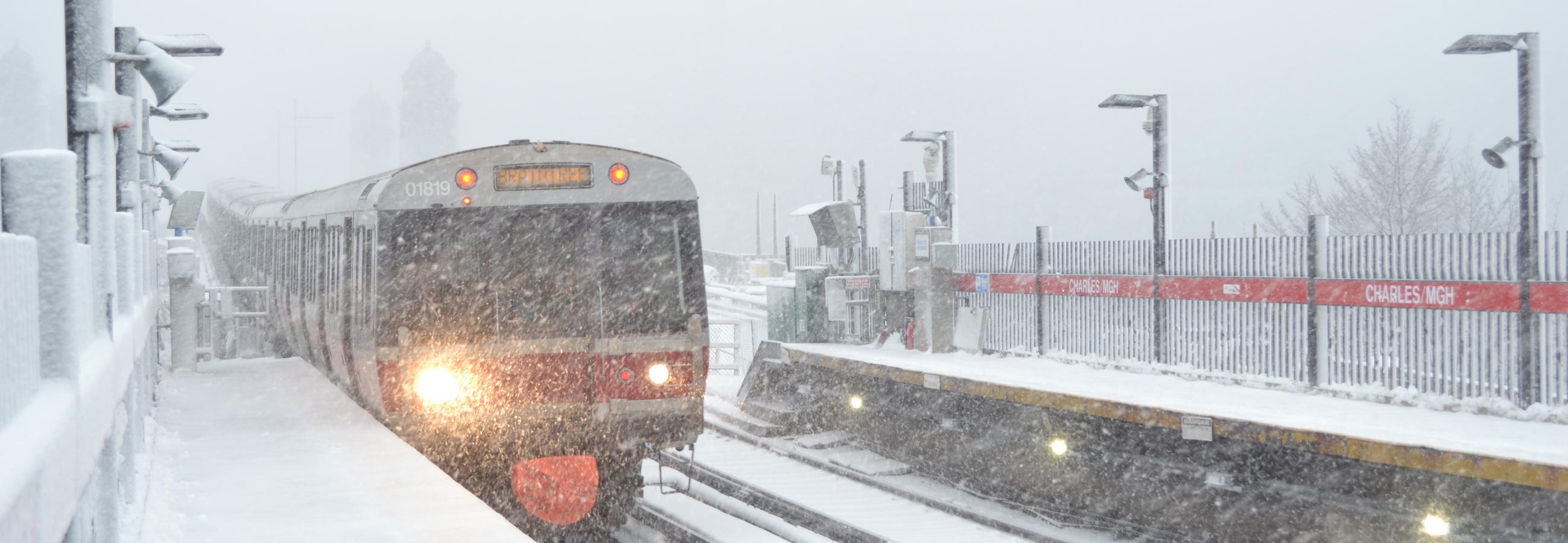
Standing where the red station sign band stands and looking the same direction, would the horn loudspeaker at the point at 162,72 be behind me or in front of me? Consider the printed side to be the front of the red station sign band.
in front

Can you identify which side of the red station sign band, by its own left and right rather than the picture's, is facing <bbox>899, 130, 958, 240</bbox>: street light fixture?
right

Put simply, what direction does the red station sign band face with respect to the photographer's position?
facing the viewer and to the left of the viewer

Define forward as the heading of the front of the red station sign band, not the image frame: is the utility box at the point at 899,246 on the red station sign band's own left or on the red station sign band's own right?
on the red station sign band's own right

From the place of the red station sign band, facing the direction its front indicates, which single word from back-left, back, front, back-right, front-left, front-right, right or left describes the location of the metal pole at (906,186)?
right

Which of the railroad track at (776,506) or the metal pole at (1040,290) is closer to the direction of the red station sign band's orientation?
the railroad track

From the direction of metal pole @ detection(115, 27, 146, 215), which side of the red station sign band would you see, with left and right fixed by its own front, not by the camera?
front

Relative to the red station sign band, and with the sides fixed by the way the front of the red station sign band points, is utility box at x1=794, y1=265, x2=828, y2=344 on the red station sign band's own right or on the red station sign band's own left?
on the red station sign band's own right

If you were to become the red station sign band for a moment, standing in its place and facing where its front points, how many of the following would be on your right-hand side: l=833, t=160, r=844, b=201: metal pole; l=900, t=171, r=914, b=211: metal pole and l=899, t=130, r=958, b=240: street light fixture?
3

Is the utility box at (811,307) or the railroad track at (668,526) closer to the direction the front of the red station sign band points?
the railroad track

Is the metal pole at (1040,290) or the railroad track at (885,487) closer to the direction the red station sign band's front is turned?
the railroad track

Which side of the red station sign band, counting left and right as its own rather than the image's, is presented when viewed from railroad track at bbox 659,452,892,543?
front

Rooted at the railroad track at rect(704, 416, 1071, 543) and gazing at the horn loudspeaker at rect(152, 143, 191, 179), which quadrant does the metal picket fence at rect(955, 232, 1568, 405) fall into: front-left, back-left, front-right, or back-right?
back-right

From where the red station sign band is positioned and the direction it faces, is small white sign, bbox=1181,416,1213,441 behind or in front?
in front

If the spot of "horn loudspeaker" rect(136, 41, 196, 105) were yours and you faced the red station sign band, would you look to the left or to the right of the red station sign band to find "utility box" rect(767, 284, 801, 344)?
left

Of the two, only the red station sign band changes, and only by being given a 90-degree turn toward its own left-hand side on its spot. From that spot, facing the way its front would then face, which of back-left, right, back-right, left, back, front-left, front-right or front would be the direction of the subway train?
right
